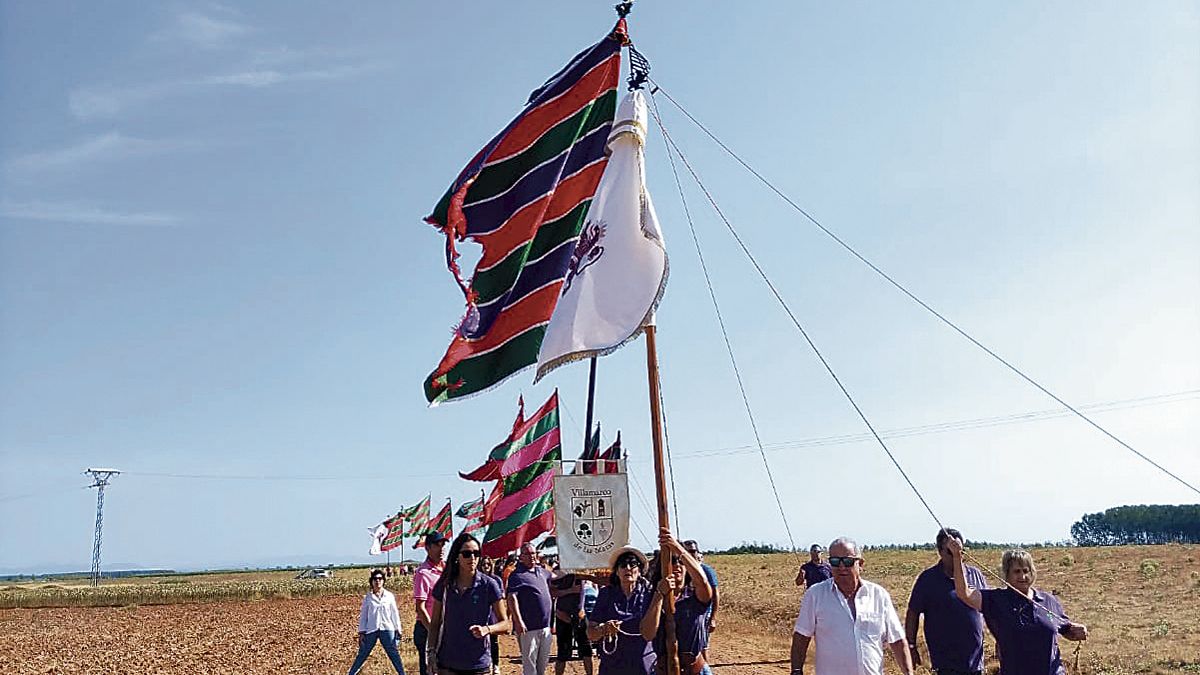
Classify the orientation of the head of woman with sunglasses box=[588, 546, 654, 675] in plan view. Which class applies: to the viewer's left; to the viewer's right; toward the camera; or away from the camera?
toward the camera

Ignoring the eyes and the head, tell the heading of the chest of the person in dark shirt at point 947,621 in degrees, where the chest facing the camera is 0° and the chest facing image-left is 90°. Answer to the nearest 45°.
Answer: approximately 315°

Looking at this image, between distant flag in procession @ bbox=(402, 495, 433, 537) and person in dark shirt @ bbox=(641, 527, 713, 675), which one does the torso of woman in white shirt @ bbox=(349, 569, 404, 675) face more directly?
the person in dark shirt

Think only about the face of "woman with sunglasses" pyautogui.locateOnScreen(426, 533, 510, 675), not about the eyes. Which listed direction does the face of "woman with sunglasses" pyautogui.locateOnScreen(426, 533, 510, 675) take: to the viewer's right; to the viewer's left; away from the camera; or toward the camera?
toward the camera

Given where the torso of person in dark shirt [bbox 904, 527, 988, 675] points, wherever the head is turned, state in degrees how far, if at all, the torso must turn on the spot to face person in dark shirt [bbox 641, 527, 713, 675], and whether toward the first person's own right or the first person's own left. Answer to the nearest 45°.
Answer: approximately 90° to the first person's own right

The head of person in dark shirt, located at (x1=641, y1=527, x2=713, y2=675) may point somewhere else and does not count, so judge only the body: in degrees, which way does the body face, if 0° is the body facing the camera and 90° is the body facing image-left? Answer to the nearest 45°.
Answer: approximately 0°

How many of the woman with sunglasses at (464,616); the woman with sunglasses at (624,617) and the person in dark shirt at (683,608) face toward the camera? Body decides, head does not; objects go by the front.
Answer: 3

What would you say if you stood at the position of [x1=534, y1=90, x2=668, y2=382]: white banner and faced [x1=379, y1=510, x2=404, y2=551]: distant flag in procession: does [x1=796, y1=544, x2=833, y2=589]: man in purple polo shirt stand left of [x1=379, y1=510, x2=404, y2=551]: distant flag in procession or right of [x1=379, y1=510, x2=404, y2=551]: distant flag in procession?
right

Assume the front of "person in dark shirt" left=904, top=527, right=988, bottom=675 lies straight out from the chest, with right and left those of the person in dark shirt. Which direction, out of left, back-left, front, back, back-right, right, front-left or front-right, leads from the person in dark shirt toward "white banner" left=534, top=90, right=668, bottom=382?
right

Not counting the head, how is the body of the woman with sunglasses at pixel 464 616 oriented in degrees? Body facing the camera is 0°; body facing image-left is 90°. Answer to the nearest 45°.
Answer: approximately 0°

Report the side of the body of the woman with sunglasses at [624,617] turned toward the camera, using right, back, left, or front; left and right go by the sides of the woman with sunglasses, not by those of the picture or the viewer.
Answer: front

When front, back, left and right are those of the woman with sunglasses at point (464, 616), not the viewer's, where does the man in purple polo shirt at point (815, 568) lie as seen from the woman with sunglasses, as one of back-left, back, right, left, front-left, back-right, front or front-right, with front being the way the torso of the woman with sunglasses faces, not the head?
back-left
